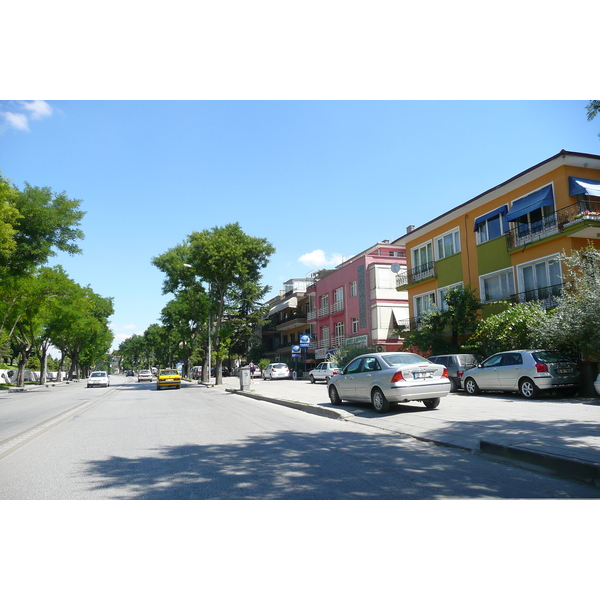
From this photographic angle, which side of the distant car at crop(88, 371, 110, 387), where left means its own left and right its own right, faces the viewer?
front

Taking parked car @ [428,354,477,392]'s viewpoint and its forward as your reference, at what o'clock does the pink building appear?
The pink building is roughly at 1 o'clock from the parked car.

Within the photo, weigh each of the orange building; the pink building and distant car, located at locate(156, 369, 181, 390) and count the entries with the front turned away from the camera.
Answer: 1

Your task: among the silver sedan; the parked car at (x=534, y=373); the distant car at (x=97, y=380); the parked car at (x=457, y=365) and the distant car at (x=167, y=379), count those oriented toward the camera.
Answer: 1

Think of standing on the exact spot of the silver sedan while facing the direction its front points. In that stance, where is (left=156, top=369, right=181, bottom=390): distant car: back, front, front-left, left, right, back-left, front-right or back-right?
front

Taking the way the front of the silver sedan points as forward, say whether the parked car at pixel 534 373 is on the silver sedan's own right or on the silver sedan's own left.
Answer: on the silver sedan's own right

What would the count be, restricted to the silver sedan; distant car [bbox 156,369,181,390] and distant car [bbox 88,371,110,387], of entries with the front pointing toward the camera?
1

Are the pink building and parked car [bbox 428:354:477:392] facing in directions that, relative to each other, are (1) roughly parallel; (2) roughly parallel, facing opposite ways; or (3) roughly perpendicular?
roughly perpendicular

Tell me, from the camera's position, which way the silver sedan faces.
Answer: facing away from the viewer and to the left of the viewer

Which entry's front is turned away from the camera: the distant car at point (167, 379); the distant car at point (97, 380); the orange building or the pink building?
the distant car at point (167, 379)

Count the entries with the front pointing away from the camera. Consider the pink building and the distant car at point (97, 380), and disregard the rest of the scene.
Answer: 0

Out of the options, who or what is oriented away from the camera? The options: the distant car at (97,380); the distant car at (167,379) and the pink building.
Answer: the distant car at (167,379)

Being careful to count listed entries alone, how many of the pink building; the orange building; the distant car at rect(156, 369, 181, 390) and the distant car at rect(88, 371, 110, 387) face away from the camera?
1

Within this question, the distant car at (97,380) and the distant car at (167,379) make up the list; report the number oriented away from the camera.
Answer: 1

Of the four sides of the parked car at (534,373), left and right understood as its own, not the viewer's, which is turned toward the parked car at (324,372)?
front

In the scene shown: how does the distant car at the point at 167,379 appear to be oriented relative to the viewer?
away from the camera

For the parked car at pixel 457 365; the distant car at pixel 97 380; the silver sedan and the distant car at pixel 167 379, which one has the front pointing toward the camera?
the distant car at pixel 97 380

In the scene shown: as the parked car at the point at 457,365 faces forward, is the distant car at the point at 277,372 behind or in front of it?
in front

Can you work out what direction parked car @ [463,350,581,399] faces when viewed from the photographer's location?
facing away from the viewer and to the left of the viewer

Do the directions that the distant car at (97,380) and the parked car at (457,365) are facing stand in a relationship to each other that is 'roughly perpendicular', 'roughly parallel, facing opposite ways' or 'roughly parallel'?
roughly parallel, facing opposite ways
